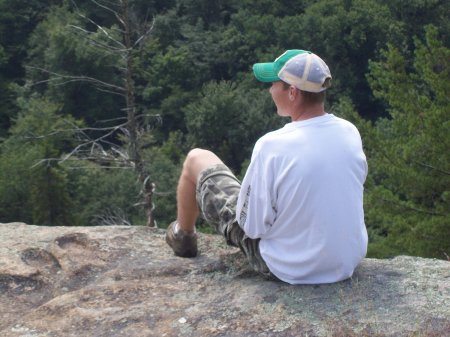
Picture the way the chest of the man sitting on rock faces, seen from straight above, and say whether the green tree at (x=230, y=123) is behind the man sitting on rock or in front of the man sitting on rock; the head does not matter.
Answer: in front

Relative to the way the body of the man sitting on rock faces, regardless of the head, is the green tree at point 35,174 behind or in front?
in front

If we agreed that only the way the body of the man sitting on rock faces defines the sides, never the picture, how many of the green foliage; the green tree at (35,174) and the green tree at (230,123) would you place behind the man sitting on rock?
0

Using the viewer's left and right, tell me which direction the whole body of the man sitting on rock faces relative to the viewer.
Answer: facing away from the viewer and to the left of the viewer

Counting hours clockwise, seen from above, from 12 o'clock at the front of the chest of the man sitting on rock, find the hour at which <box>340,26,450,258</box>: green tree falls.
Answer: The green tree is roughly at 2 o'clock from the man sitting on rock.
